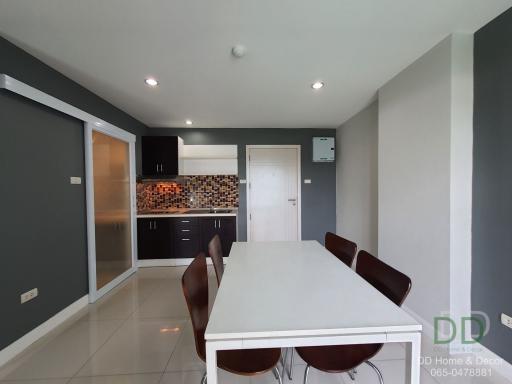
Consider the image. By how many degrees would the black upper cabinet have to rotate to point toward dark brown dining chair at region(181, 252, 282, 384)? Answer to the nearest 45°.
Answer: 0° — it already faces it

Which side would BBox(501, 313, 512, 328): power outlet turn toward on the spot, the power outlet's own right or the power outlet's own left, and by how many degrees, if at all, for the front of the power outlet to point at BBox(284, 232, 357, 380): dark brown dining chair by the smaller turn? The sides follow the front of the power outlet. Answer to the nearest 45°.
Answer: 0° — it already faces it

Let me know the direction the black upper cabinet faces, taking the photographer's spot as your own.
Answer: facing the viewer

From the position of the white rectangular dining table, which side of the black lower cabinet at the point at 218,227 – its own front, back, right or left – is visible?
front

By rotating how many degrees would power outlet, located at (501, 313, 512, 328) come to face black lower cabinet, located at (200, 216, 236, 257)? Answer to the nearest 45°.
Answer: approximately 45° to its right

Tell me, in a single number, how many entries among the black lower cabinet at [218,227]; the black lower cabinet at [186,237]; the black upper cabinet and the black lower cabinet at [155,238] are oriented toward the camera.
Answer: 4

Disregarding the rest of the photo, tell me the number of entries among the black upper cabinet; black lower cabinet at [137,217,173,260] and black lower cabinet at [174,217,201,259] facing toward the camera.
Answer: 3

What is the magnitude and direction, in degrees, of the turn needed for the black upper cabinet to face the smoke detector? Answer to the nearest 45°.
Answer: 0° — it already faces it

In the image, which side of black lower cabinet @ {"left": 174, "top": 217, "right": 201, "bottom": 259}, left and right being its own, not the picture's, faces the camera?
front

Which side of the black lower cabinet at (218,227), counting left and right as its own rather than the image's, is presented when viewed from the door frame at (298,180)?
left

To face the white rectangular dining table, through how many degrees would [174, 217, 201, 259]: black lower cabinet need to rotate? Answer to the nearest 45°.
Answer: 0° — it already faces it

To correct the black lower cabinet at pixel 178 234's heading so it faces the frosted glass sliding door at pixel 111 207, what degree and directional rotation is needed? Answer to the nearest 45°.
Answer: approximately 45° to its right

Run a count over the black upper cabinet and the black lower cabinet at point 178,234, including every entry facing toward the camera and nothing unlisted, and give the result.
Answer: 2

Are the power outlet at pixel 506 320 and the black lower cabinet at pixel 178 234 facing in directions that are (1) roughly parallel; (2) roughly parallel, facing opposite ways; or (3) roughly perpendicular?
roughly perpendicular

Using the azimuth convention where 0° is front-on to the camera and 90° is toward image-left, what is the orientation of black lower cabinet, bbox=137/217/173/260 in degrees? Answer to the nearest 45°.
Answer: approximately 0°

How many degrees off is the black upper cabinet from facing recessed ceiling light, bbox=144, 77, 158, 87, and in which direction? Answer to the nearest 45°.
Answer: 0° — it already faces it
